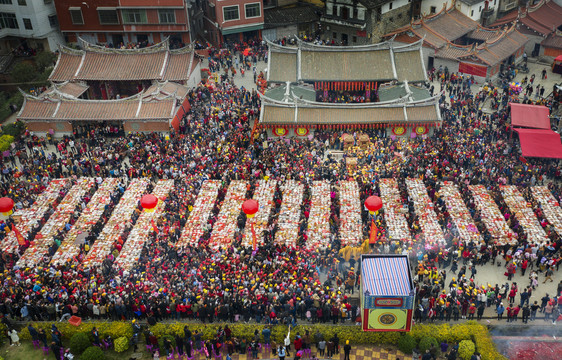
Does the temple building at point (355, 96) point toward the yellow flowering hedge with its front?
yes

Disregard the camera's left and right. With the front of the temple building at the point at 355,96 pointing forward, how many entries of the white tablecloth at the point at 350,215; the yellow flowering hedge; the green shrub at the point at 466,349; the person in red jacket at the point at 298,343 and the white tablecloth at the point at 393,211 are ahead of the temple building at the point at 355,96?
5

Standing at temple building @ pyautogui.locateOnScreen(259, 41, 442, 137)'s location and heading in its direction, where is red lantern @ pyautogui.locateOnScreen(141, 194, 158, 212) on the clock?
The red lantern is roughly at 1 o'clock from the temple building.

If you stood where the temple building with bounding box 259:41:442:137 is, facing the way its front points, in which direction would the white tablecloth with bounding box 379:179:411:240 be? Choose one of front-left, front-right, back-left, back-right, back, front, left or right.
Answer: front

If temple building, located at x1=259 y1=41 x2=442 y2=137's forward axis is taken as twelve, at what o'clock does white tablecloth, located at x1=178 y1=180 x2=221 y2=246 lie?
The white tablecloth is roughly at 1 o'clock from the temple building.

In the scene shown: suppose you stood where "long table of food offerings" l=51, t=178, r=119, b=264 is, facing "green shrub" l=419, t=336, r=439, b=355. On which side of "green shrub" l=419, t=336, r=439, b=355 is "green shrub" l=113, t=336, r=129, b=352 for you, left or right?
right

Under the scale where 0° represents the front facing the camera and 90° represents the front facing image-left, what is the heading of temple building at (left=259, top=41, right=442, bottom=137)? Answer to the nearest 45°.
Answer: approximately 0°

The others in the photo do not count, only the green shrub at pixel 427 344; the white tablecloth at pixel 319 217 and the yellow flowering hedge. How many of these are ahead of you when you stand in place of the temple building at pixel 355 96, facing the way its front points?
3

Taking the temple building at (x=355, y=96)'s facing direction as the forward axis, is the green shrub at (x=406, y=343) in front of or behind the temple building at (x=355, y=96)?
in front

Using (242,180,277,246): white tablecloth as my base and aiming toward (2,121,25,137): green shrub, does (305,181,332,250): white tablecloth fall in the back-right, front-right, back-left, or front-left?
back-right

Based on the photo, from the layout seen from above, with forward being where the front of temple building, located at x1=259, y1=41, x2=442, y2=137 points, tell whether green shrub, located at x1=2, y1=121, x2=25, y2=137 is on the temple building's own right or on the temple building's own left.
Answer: on the temple building's own right

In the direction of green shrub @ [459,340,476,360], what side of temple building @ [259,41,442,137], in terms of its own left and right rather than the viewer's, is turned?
front

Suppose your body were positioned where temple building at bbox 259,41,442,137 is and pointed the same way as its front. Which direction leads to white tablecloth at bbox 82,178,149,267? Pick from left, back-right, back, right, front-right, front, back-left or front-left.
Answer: front-right

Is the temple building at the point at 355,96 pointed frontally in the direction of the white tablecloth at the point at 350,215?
yes

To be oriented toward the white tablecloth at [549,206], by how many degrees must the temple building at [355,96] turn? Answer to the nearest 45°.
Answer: approximately 45° to its left
